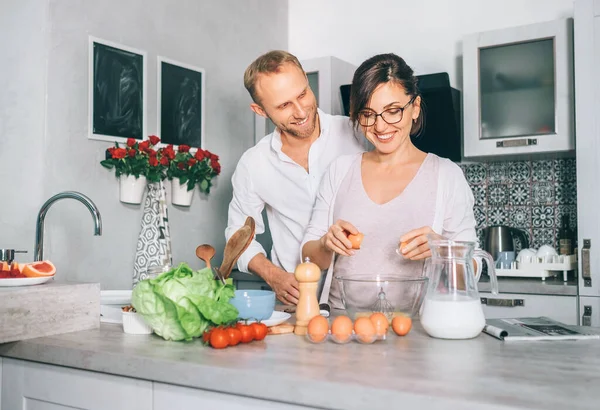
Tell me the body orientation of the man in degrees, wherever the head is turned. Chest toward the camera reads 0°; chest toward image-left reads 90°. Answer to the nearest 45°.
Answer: approximately 315°

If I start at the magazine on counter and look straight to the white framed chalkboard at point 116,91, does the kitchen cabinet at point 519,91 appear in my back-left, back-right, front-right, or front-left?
front-right

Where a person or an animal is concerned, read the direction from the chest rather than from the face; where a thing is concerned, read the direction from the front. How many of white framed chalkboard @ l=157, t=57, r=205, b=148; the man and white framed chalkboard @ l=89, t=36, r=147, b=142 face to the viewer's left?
0

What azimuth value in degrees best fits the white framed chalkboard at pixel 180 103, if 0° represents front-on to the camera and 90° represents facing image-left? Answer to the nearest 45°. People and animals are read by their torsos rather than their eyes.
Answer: approximately 315°

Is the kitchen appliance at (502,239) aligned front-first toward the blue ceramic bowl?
no

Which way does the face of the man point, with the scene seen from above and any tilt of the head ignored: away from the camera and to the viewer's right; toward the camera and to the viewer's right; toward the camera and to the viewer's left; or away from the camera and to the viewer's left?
toward the camera and to the viewer's right

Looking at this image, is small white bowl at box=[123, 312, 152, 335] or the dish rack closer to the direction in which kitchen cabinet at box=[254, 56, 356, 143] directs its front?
the small white bowl

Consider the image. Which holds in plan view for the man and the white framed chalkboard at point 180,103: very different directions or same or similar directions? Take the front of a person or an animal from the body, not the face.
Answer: same or similar directions

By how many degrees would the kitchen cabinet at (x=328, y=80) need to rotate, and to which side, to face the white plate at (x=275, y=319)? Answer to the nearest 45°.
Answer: approximately 45° to its left
